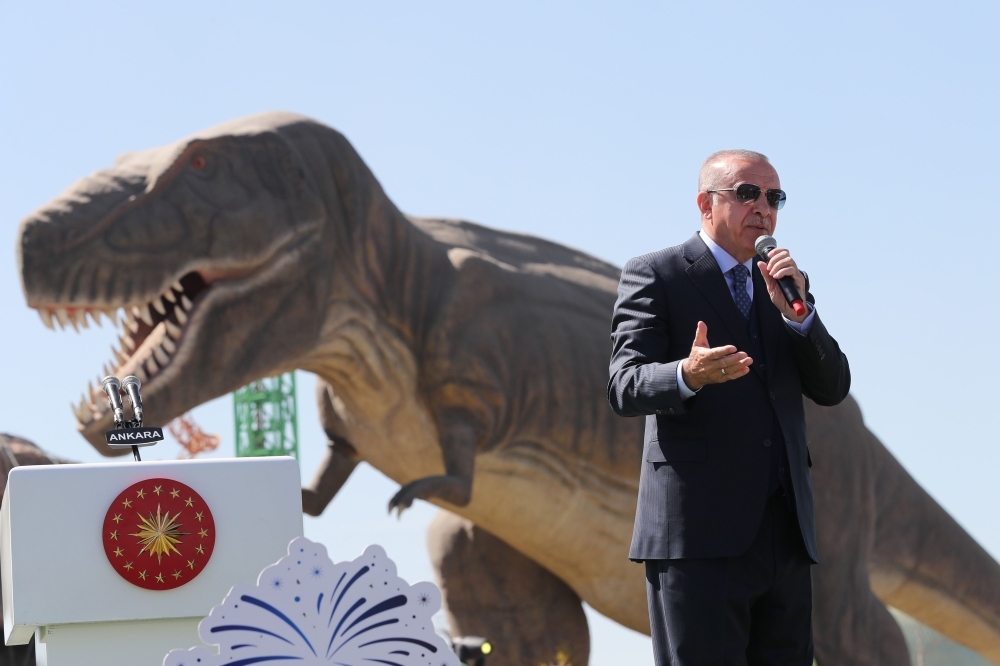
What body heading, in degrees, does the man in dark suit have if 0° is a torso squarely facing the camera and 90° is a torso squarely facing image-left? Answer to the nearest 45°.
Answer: approximately 315°

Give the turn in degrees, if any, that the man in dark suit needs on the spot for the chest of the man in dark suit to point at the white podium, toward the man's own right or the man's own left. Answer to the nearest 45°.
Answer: approximately 135° to the man's own right

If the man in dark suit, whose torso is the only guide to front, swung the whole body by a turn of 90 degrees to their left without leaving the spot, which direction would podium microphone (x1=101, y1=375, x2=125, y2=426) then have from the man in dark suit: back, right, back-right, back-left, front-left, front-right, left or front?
back-left

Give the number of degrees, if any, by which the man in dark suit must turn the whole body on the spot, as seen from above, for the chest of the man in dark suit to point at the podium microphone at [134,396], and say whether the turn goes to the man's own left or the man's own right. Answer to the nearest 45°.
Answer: approximately 135° to the man's own right
